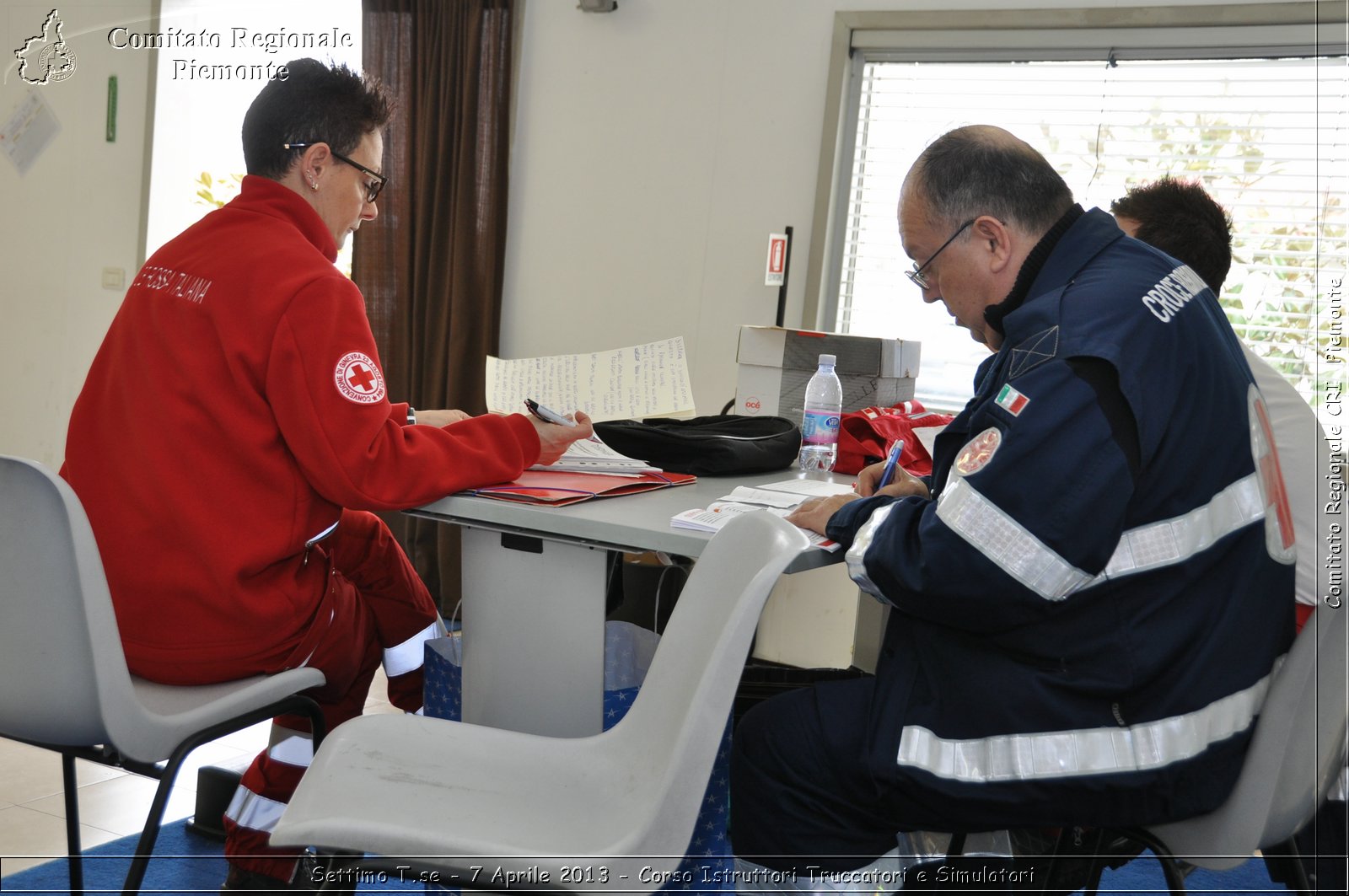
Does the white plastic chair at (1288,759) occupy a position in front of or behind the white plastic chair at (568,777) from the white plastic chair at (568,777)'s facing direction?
behind

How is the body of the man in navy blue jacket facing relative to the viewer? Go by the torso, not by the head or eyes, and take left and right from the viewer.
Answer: facing to the left of the viewer

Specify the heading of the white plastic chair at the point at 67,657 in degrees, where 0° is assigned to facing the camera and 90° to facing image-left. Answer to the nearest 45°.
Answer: approximately 225°

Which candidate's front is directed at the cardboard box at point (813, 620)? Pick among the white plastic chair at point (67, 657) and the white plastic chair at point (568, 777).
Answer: the white plastic chair at point (67, 657)

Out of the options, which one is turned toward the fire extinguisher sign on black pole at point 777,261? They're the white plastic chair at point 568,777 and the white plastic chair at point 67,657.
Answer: the white plastic chair at point 67,657

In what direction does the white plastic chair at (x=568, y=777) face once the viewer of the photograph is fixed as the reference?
facing to the left of the viewer

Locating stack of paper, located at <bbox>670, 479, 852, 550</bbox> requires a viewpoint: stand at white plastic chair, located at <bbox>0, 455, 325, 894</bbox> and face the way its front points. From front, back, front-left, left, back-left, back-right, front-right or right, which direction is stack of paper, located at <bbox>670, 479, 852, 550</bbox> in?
front-right

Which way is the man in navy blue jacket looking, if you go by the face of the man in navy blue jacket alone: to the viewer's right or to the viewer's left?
to the viewer's left

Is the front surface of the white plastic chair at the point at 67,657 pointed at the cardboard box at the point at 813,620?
yes
